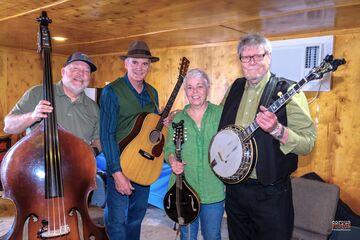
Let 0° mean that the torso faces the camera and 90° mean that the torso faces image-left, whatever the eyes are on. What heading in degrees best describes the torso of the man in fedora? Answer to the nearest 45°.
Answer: approximately 315°

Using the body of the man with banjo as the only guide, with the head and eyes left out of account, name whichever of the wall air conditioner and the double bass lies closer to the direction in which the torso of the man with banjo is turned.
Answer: the double bass

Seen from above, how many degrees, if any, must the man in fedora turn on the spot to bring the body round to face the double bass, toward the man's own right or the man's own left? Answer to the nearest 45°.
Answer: approximately 90° to the man's own right

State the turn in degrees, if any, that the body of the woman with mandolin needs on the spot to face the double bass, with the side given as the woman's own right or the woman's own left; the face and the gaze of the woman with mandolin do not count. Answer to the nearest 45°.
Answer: approximately 45° to the woman's own right

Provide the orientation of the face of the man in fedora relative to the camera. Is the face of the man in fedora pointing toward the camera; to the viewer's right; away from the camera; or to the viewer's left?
toward the camera

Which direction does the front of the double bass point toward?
toward the camera

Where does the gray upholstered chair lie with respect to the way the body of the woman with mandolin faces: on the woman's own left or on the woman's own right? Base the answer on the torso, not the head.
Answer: on the woman's own left

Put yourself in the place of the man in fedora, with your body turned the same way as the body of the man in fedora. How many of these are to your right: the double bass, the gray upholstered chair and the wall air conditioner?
1

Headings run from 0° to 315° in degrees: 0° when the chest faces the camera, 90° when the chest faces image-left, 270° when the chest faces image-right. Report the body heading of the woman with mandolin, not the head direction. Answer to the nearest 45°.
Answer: approximately 0°

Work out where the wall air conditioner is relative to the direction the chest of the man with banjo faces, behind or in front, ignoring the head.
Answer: behind

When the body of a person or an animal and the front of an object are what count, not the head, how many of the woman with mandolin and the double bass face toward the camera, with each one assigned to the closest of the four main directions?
2

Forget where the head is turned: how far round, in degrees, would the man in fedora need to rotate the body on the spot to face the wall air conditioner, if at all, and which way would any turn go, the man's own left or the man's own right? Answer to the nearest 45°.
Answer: approximately 90° to the man's own left

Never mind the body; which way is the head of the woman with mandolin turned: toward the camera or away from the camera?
toward the camera

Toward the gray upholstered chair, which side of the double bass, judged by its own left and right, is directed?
left

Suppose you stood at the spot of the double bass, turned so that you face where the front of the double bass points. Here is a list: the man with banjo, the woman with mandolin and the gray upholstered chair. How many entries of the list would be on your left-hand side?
3

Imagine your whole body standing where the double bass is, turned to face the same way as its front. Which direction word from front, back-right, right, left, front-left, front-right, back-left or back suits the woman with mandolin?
left
